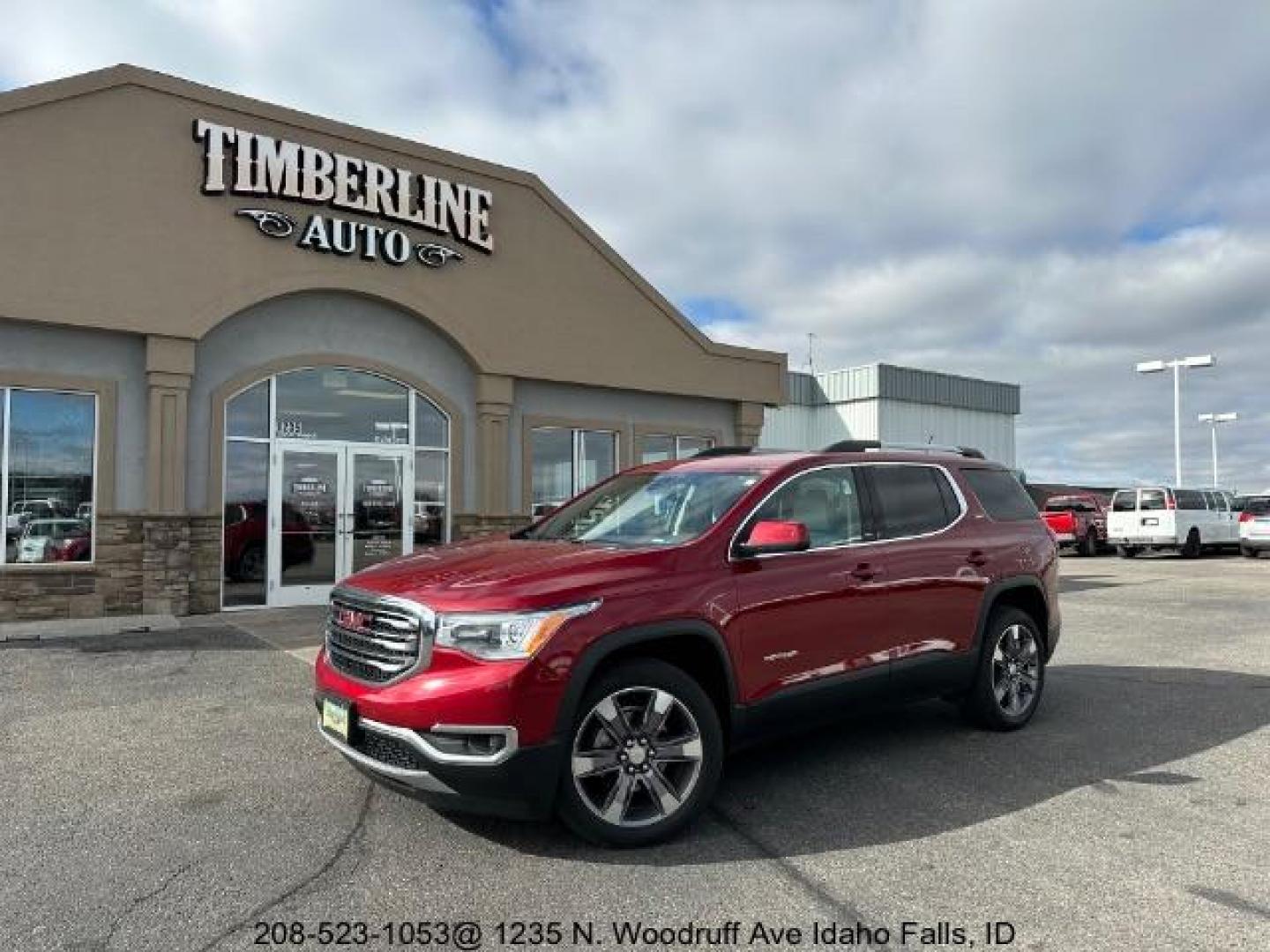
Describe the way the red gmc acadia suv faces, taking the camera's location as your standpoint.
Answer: facing the viewer and to the left of the viewer

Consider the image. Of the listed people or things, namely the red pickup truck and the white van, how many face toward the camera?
0

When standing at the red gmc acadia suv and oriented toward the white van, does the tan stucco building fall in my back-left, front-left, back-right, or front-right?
front-left

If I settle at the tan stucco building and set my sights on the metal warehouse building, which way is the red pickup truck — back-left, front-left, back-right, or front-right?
front-right

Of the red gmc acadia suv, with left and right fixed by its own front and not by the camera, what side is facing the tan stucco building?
right

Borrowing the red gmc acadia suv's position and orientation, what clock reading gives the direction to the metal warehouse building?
The metal warehouse building is roughly at 5 o'clock from the red gmc acadia suv.

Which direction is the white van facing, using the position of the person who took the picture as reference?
facing away from the viewer and to the right of the viewer

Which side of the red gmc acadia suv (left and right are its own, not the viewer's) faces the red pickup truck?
back

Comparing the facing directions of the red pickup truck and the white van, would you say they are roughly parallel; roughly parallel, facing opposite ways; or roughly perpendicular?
roughly parallel

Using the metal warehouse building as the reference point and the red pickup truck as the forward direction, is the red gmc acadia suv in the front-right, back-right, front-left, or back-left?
front-right

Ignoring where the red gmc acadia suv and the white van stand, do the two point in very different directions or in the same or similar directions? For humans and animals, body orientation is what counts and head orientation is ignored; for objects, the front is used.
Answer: very different directions
